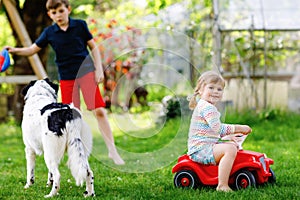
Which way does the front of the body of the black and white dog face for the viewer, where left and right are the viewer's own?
facing away from the viewer and to the left of the viewer

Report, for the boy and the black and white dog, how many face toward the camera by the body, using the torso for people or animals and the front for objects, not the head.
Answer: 1

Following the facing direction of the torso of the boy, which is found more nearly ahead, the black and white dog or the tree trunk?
the black and white dog

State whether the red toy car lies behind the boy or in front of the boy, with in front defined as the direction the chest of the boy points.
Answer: in front

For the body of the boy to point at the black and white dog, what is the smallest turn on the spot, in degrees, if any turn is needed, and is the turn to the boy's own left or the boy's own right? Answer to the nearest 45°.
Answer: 0° — they already face it

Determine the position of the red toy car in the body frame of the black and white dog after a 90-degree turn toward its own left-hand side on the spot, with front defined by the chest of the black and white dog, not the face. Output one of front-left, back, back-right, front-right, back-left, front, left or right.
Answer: back-left

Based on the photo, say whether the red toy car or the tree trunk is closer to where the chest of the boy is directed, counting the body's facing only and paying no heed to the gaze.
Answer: the red toy car

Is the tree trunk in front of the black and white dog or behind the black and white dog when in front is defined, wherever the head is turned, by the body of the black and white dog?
in front

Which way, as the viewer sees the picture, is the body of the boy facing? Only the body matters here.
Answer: toward the camera
